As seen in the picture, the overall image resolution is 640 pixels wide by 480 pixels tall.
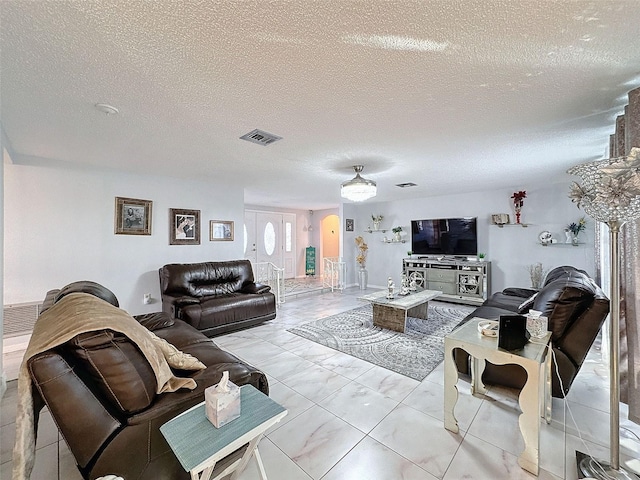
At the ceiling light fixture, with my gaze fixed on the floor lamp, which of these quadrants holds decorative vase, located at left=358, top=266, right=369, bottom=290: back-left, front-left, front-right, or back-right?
back-left

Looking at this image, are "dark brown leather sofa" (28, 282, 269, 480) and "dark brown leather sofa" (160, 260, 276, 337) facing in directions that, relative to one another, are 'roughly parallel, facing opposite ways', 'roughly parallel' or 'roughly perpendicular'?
roughly perpendicular

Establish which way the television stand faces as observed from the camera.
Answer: facing the viewer and to the left of the viewer

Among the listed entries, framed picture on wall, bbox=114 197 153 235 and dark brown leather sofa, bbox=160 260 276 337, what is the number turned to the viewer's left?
0

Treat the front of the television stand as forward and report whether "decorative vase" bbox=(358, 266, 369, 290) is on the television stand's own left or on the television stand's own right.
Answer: on the television stand's own right

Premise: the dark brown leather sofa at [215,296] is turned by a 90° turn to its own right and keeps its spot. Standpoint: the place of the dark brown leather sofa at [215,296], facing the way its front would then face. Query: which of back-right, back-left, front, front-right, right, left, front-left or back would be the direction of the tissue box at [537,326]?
left

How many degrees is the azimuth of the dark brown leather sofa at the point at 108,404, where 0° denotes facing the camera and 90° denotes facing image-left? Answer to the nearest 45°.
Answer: approximately 225°

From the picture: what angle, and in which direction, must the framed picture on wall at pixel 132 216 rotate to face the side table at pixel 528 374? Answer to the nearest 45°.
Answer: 0° — it already faces it

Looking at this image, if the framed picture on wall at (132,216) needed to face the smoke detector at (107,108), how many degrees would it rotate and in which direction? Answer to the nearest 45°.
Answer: approximately 45° to its right

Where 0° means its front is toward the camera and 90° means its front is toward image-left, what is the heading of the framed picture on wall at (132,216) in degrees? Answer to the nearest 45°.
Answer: approximately 315°

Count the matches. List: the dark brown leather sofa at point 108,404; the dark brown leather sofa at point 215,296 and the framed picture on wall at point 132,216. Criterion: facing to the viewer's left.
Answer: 0
